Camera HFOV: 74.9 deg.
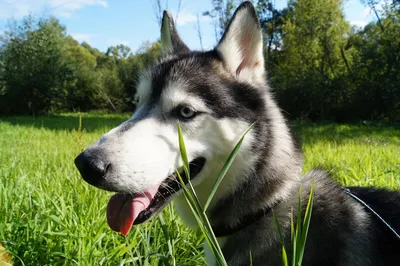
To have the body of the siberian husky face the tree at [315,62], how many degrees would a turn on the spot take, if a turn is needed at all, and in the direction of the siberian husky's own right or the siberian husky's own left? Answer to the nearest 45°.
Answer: approximately 90° to the siberian husky's own right

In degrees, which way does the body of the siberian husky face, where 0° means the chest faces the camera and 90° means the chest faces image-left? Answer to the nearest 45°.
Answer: approximately 90°
